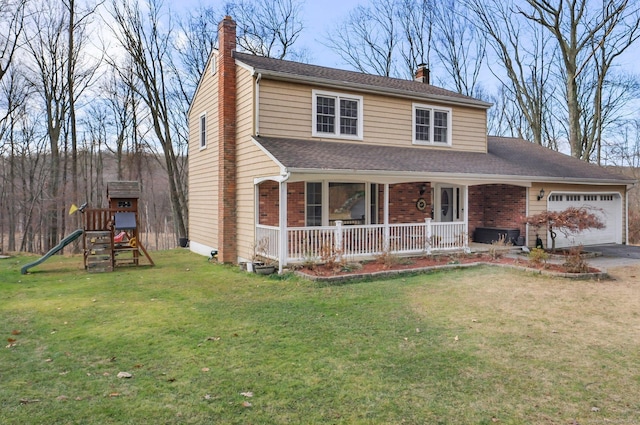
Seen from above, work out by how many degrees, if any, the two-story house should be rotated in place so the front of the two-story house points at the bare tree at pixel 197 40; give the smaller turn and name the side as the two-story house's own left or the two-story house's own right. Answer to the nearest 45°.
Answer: approximately 180°

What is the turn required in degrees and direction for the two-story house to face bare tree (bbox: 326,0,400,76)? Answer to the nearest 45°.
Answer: approximately 135° to its left

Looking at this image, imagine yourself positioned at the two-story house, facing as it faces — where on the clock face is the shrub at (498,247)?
The shrub is roughly at 10 o'clock from the two-story house.

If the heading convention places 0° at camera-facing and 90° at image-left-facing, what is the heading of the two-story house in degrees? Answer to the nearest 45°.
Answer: approximately 315°

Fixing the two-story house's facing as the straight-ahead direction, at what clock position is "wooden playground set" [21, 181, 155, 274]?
The wooden playground set is roughly at 4 o'clock from the two-story house.

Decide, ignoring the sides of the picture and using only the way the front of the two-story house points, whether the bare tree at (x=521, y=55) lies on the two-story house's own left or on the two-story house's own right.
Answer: on the two-story house's own left

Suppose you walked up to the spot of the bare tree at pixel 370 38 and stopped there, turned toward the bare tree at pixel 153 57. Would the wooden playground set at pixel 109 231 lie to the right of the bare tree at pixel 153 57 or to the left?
left

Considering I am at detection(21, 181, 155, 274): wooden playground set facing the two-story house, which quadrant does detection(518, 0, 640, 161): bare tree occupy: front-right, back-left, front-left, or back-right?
front-left

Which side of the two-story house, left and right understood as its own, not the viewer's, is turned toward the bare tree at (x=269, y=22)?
back

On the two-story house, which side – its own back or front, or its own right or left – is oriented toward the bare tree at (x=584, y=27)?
left

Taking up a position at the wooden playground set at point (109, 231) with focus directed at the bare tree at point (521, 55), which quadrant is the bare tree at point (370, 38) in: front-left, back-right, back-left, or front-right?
front-left

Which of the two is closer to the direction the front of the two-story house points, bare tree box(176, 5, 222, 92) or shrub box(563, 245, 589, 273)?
the shrub

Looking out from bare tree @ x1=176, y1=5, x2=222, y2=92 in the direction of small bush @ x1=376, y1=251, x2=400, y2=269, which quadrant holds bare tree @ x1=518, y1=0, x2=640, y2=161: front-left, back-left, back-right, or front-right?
front-left
